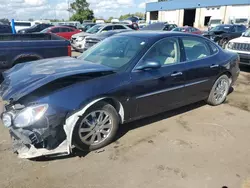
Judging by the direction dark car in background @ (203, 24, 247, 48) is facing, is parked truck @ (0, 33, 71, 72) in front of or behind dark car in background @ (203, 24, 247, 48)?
in front

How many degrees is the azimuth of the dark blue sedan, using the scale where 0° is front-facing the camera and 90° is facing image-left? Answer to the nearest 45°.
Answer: approximately 45°

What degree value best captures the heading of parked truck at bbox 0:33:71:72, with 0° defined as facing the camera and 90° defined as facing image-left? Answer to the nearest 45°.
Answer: approximately 90°

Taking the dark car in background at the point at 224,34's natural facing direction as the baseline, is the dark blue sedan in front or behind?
in front

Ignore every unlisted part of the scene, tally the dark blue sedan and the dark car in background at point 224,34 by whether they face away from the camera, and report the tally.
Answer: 0

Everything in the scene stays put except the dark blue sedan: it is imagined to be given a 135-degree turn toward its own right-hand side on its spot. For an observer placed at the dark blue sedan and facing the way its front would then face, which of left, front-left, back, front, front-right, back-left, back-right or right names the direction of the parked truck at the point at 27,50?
front-left

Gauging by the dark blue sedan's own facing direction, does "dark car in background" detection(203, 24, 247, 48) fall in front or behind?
behind
